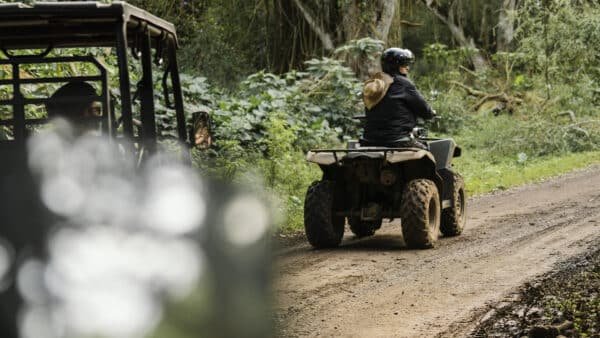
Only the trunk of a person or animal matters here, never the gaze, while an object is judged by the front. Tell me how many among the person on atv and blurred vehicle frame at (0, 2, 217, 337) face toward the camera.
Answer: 0

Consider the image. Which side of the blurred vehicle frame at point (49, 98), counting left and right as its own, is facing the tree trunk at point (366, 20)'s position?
front

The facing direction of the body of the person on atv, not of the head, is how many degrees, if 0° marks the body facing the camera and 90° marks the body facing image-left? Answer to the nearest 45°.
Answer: approximately 225°

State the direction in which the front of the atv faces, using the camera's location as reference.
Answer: facing away from the viewer and to the right of the viewer

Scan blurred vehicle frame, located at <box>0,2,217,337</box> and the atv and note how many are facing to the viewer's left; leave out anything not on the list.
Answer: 0

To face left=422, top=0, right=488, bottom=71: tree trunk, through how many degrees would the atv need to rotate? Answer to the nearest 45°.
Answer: approximately 45° to its left

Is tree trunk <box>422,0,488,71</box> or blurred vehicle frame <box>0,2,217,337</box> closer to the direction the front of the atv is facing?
the tree trunk

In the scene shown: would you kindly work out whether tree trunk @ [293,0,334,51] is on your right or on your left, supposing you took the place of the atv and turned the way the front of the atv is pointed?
on your left

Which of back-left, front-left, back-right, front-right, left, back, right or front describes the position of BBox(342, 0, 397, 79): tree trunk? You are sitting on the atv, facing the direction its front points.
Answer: front-left

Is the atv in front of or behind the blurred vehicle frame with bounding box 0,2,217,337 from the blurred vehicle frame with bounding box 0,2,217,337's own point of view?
in front

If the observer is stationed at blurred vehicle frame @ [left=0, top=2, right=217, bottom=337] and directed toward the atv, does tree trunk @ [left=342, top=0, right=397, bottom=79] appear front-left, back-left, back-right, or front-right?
front-left
